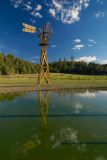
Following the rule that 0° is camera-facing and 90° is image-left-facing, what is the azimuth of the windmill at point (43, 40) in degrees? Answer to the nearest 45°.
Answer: approximately 225°
